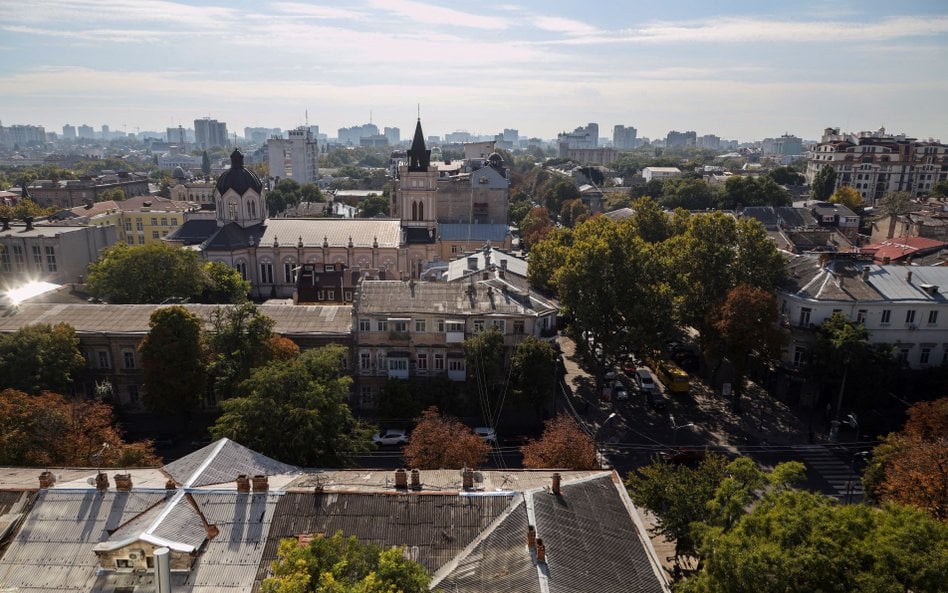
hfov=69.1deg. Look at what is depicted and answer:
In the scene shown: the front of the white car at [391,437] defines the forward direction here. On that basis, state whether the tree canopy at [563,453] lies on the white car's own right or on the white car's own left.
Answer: on the white car's own left

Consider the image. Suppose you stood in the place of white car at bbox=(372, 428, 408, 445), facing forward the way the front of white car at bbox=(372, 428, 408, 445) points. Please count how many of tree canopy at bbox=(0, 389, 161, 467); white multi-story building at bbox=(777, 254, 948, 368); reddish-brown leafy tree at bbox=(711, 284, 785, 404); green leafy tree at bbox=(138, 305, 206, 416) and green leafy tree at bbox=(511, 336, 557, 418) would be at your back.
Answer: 3

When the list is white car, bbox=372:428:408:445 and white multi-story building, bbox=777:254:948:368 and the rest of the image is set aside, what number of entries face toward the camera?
1

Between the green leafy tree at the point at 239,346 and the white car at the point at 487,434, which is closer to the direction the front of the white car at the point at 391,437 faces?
the green leafy tree

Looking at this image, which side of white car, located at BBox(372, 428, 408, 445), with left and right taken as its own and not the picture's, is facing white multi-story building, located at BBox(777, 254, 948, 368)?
back

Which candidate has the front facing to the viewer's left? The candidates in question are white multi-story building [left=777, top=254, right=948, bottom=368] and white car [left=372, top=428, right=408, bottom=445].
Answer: the white car

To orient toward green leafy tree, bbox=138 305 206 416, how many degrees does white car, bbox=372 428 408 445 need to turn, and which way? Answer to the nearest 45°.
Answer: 0° — it already faces it

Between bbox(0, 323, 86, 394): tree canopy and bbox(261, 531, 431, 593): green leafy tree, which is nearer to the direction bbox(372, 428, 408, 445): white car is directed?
the tree canopy

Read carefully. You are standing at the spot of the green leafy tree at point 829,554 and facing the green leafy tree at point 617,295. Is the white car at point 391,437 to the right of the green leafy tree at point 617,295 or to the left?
left

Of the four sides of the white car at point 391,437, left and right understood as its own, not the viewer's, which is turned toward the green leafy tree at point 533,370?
back

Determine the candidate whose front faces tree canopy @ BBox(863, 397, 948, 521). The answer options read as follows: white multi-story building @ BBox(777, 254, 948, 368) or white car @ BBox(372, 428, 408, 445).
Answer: the white multi-story building

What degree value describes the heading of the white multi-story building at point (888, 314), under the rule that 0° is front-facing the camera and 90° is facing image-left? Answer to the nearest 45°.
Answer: approximately 0°

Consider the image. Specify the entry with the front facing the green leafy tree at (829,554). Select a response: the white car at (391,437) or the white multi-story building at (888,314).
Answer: the white multi-story building

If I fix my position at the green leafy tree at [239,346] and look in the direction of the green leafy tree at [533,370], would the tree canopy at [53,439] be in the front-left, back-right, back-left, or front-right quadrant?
back-right

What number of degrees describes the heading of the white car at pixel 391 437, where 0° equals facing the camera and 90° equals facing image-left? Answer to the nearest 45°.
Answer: approximately 90°
